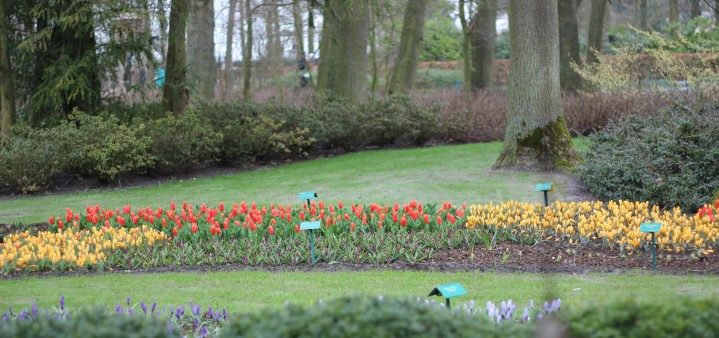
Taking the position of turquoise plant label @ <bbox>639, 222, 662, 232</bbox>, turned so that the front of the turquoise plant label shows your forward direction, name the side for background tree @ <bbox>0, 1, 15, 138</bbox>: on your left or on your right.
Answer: on your right

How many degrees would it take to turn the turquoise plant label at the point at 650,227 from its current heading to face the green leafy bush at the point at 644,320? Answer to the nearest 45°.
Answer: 0° — it already faces it

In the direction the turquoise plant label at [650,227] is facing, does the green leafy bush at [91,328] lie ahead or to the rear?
ahead

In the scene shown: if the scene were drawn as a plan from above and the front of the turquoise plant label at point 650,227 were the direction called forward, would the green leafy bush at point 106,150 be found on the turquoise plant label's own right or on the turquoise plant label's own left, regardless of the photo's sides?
on the turquoise plant label's own right

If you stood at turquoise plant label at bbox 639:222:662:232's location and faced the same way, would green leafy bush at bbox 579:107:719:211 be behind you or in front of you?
behind

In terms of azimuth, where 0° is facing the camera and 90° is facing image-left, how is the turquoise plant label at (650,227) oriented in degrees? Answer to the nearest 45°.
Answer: approximately 0°

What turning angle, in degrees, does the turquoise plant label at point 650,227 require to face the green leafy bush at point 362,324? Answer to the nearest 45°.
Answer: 0° — it already faces it
